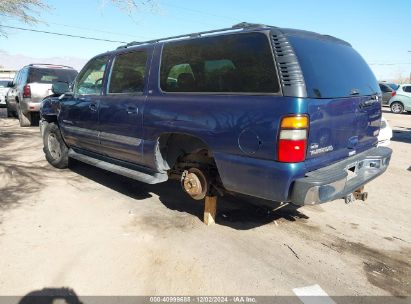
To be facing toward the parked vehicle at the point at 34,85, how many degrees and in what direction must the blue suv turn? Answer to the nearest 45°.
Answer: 0° — it already faces it

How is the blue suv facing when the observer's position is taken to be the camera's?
facing away from the viewer and to the left of the viewer
